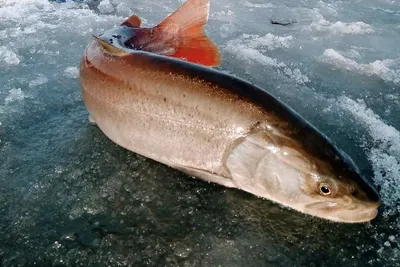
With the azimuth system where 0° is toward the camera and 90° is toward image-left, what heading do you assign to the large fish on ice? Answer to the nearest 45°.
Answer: approximately 315°
